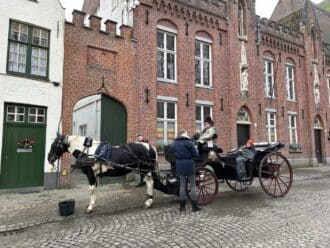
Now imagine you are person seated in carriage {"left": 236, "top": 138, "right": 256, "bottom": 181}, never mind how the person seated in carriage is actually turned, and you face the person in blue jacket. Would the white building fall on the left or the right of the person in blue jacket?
right

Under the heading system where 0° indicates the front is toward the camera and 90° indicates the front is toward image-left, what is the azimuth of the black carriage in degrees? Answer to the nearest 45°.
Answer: approximately 45°

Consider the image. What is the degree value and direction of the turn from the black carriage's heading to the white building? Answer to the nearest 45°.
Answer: approximately 45° to its right

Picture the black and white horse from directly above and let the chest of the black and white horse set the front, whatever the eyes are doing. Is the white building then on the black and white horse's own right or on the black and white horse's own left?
on the black and white horse's own right

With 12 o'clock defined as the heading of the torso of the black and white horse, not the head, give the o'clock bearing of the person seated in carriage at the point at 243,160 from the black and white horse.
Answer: The person seated in carriage is roughly at 6 o'clock from the black and white horse.

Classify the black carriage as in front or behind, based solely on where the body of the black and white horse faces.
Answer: behind

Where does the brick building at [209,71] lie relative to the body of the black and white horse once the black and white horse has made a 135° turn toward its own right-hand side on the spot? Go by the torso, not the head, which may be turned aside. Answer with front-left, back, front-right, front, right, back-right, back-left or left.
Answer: front

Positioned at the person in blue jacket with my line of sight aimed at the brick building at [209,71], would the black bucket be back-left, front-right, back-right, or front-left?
back-left

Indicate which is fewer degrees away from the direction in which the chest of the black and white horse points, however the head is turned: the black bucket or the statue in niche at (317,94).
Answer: the black bucket

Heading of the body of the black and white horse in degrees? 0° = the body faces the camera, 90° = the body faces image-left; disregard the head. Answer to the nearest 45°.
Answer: approximately 90°

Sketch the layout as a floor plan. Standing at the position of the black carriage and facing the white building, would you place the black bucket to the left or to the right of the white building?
left

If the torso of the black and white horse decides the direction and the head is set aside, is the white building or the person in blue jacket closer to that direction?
the white building

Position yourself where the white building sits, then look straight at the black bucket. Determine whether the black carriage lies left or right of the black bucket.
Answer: left
